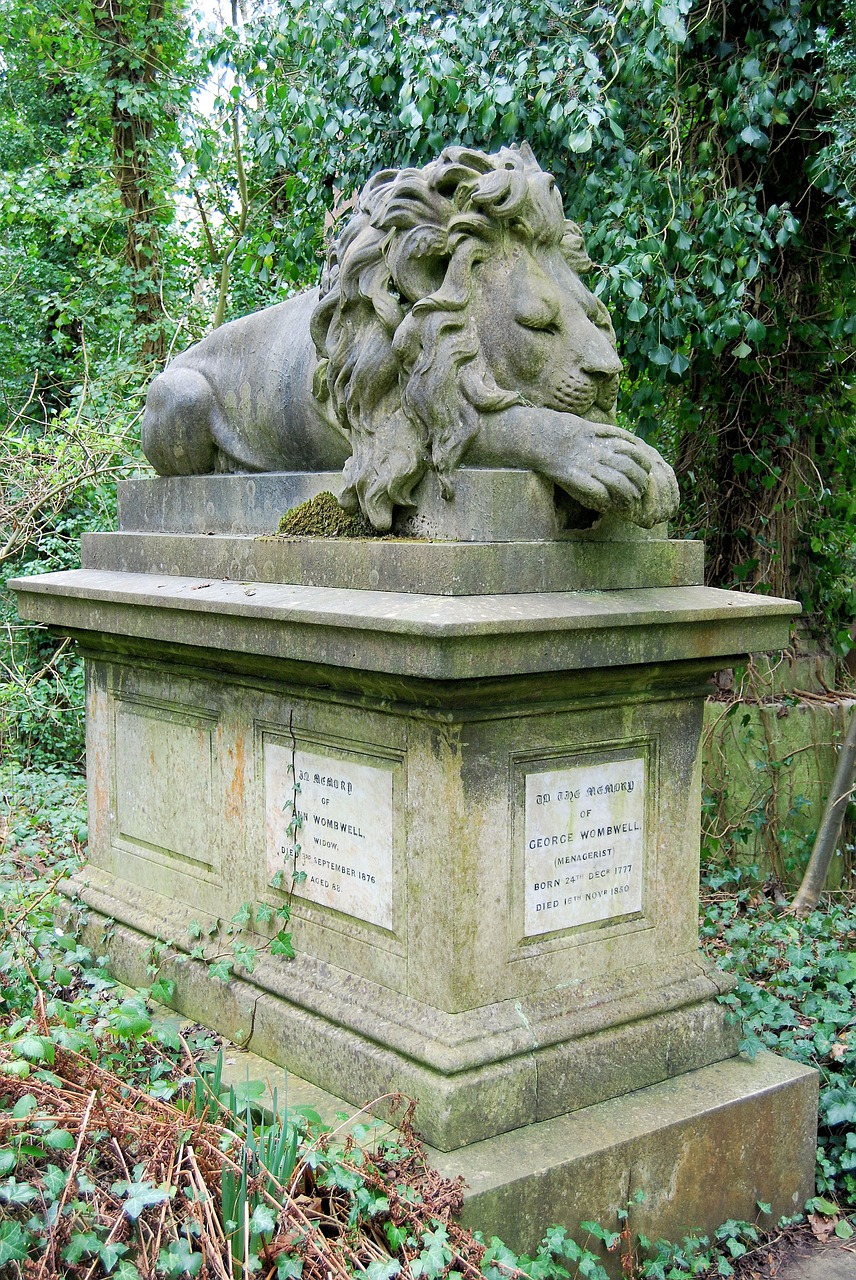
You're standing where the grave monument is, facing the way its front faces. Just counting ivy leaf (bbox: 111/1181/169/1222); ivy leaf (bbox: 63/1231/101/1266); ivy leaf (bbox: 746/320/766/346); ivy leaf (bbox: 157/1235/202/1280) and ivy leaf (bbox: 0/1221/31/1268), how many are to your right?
4

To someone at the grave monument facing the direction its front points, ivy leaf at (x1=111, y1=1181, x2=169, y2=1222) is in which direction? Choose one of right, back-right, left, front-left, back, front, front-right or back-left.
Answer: right

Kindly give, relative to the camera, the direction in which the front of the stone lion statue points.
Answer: facing the viewer and to the right of the viewer

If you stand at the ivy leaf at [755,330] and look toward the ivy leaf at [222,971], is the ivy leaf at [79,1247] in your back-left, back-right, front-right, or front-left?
front-left

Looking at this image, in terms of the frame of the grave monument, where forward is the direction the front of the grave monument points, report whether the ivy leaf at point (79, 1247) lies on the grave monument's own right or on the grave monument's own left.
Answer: on the grave monument's own right

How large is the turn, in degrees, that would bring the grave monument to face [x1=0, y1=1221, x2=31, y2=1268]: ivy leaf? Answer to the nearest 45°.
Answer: approximately 90° to its right

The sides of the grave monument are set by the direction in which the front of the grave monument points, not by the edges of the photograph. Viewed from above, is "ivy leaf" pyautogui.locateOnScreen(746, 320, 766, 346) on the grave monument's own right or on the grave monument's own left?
on the grave monument's own left

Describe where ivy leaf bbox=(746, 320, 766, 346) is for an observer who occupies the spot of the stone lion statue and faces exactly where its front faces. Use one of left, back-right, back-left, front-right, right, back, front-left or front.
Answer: left

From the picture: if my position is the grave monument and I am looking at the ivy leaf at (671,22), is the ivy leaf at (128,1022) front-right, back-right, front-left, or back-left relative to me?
back-left
